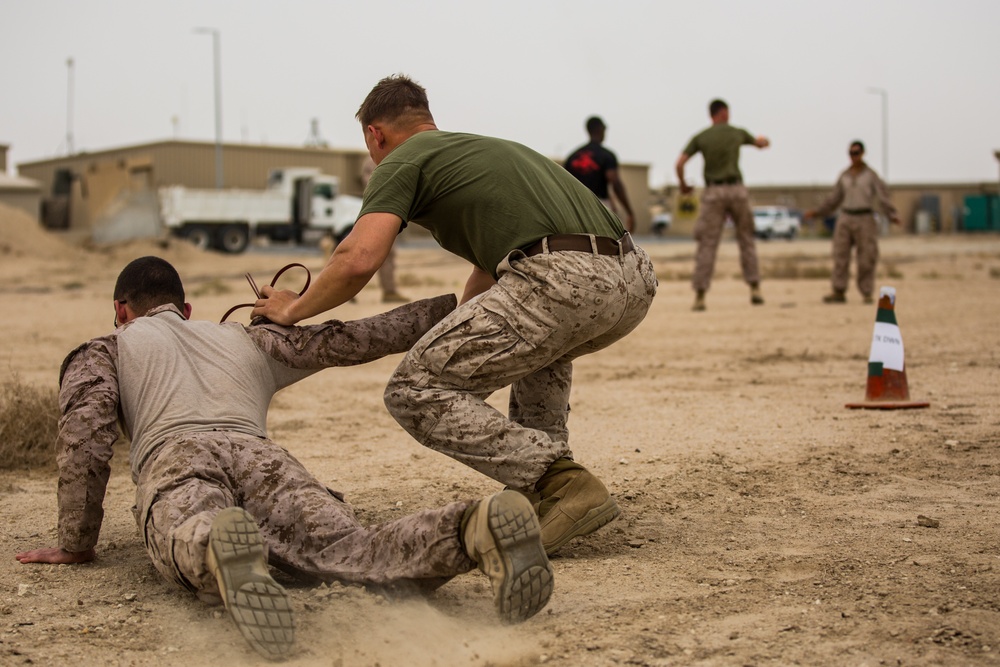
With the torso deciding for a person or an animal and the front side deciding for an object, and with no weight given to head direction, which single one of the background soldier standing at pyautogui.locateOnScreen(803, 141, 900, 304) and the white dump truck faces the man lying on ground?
the background soldier standing

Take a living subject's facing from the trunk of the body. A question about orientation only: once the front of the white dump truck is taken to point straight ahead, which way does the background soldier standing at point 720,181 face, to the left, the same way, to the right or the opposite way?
to the left

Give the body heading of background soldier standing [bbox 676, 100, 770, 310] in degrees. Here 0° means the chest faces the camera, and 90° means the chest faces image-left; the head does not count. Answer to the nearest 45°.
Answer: approximately 180°

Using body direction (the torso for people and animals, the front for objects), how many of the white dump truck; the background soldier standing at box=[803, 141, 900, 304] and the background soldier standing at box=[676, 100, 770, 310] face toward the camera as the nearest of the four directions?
1

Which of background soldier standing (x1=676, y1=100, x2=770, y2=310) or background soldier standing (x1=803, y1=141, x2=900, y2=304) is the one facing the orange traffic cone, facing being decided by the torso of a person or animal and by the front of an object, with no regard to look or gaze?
background soldier standing (x1=803, y1=141, x2=900, y2=304)

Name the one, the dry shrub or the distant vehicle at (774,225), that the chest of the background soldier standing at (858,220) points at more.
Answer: the dry shrub

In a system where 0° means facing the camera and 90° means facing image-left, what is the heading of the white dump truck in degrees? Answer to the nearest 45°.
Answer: approximately 270°

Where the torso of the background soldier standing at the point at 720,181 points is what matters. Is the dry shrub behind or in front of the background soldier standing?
behind

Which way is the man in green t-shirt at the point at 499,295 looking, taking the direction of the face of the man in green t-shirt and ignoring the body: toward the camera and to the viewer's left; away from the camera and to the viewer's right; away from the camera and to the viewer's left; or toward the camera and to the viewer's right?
away from the camera and to the viewer's left

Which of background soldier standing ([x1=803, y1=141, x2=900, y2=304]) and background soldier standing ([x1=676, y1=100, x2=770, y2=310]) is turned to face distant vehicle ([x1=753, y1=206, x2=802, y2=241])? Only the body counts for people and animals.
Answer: background soldier standing ([x1=676, y1=100, x2=770, y2=310])

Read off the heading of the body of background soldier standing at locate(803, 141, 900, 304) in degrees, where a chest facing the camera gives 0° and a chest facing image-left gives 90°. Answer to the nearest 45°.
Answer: approximately 0°

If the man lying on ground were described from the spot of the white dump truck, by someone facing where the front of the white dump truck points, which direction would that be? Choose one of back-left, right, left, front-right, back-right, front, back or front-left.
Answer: right

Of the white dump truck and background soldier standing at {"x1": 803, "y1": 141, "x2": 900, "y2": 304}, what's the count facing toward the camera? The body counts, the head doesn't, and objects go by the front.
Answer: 1

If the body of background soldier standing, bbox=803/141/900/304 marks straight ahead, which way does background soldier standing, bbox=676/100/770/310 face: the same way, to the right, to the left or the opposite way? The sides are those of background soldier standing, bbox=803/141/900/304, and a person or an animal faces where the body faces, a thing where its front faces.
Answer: the opposite way

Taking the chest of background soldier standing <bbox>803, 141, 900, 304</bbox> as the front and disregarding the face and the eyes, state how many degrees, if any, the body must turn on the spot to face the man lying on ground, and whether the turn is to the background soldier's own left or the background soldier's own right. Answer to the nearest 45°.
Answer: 0° — they already face them

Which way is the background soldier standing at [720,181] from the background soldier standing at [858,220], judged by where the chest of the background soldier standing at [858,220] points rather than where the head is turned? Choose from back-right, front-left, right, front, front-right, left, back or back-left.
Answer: front-right

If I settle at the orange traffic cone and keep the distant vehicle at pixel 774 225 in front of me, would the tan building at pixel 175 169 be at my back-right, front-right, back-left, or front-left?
front-left

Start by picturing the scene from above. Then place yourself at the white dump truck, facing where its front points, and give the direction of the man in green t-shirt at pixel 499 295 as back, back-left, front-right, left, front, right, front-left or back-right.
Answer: right
